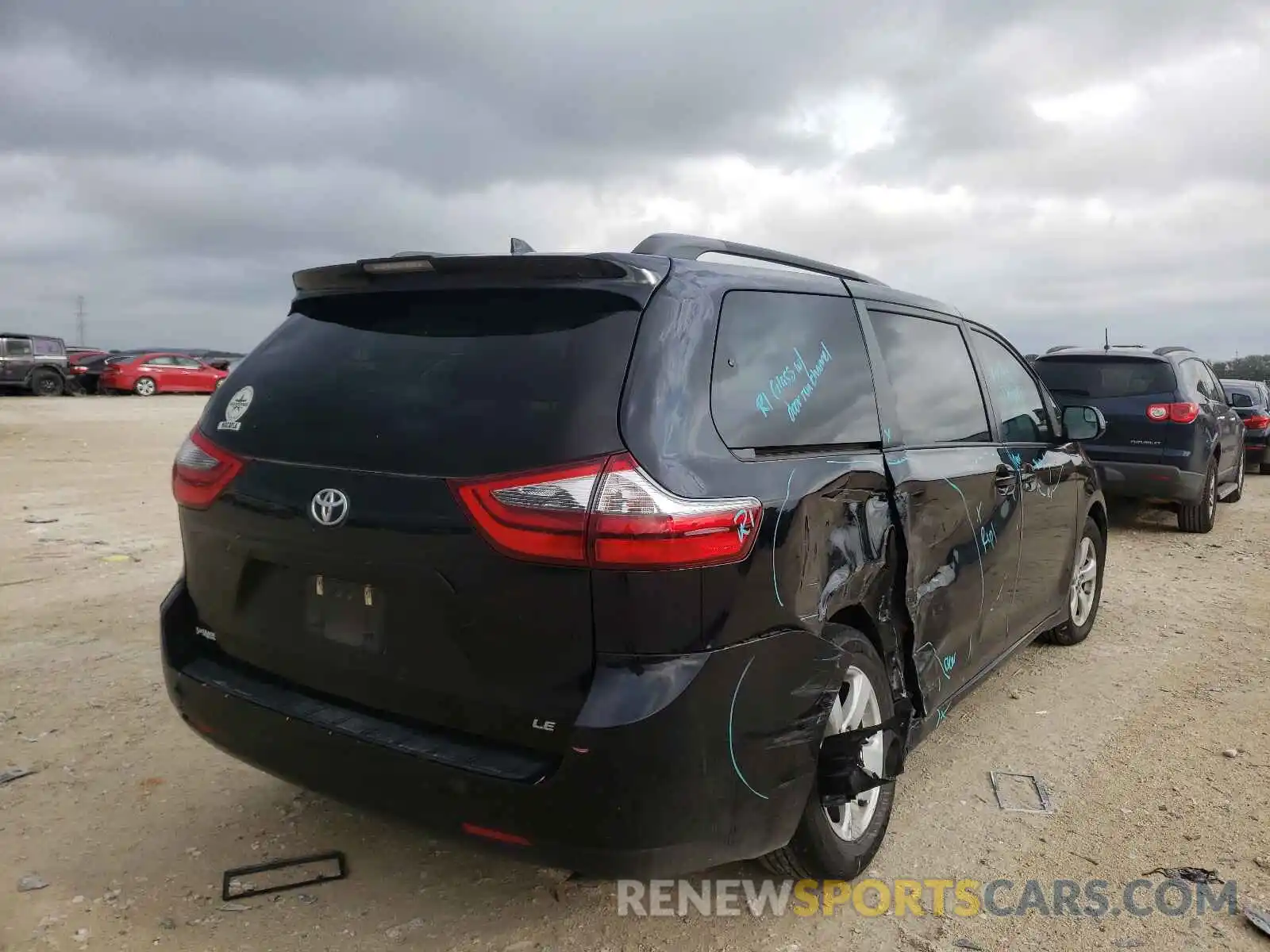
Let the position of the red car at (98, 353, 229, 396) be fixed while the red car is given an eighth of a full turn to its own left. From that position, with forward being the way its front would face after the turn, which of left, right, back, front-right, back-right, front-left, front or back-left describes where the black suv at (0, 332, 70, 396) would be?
back-left

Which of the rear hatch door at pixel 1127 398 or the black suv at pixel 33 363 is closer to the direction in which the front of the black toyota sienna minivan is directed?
the rear hatch door

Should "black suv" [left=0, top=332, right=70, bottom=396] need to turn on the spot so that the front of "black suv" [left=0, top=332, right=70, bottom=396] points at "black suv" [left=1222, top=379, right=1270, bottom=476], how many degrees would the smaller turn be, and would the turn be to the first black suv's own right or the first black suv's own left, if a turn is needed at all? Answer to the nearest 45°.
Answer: approximately 135° to the first black suv's own left

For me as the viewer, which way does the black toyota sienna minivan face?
facing away from the viewer and to the right of the viewer

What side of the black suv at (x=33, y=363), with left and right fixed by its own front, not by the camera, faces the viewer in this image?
left
